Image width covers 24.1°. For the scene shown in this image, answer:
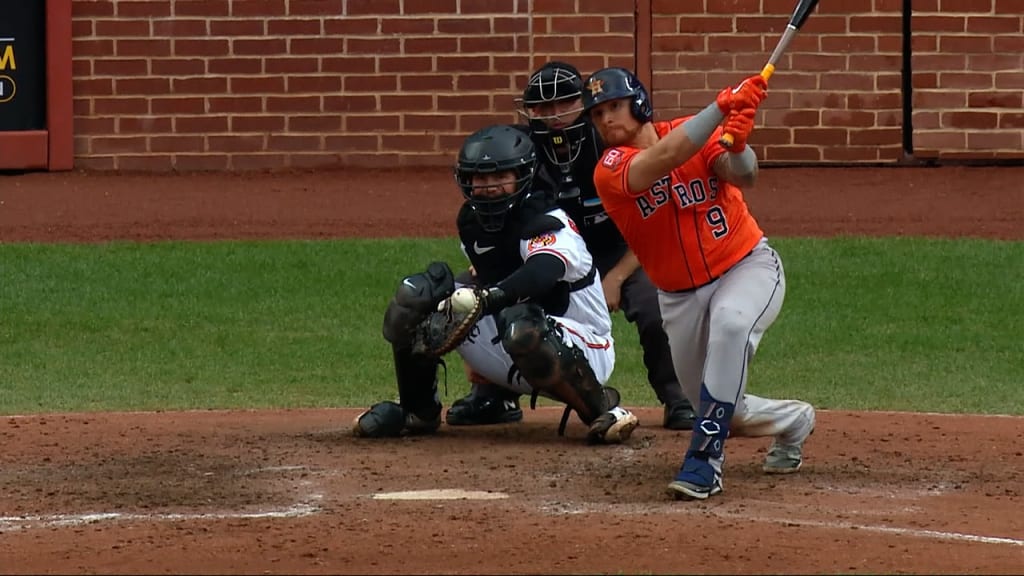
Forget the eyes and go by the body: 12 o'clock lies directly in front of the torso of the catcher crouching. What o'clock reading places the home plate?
The home plate is roughly at 11 o'clock from the catcher crouching.

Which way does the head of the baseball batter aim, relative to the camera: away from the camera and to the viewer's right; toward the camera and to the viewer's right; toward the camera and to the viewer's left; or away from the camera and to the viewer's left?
toward the camera and to the viewer's left

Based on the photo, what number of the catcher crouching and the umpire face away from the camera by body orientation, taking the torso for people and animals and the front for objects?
0

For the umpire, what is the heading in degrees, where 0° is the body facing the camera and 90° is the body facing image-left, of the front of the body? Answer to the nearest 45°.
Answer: approximately 0°

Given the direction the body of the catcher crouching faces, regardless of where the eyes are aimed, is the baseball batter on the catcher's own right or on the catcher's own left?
on the catcher's own left

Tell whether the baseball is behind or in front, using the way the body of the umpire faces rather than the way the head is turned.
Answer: in front

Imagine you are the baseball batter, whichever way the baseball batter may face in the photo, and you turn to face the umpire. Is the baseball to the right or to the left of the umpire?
left

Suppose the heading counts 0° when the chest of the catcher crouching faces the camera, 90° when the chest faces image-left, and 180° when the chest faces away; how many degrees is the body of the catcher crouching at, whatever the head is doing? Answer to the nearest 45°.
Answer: approximately 45°

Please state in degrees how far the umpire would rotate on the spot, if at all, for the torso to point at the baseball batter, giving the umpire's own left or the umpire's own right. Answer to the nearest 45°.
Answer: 0° — they already face them
